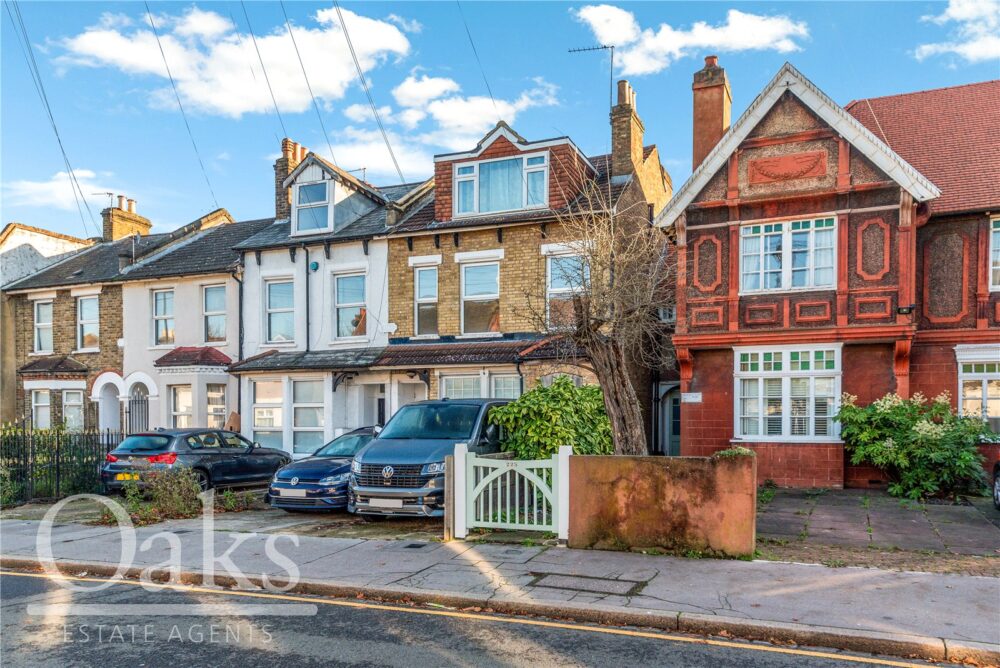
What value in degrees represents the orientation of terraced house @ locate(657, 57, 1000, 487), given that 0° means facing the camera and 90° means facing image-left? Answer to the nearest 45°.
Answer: approximately 0°

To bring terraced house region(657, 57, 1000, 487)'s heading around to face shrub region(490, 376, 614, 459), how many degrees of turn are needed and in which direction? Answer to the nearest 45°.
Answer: approximately 45° to its right

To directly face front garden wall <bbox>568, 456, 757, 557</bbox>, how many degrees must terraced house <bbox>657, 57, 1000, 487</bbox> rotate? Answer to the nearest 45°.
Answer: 0° — it already faces it

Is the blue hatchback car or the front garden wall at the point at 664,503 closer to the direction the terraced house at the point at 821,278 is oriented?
the front garden wall

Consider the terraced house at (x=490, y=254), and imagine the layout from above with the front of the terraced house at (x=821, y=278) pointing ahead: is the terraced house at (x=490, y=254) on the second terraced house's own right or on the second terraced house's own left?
on the second terraced house's own right

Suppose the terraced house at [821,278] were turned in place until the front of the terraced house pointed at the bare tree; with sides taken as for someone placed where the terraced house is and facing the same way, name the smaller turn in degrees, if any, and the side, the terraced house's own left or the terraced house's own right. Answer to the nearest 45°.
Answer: approximately 45° to the terraced house's own right

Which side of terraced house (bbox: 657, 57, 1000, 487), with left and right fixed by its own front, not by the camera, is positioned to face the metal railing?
right

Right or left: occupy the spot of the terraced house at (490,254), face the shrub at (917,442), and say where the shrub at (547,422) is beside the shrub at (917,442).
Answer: right

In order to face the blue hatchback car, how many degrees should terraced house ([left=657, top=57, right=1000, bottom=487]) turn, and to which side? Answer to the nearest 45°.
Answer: approximately 45° to its right
